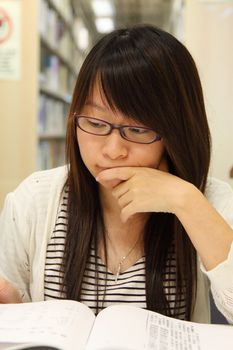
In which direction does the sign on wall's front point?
toward the camera

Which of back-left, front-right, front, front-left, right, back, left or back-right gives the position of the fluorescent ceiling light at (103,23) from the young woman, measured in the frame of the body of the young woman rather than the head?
back

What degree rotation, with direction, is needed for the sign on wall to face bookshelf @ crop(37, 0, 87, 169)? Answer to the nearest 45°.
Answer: approximately 180°

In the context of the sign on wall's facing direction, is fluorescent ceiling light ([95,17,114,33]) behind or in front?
behind

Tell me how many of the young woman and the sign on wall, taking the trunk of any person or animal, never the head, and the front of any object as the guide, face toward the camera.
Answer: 2

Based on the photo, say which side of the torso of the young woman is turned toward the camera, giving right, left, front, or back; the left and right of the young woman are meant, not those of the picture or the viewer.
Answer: front

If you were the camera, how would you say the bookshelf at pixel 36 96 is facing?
facing the viewer and to the right of the viewer

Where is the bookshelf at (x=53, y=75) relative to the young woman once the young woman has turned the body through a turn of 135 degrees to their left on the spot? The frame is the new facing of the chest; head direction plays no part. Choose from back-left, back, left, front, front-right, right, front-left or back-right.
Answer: front-left

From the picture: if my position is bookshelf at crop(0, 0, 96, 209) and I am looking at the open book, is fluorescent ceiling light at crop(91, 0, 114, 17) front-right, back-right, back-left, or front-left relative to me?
back-left

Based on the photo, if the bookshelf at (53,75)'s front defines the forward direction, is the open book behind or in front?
in front
